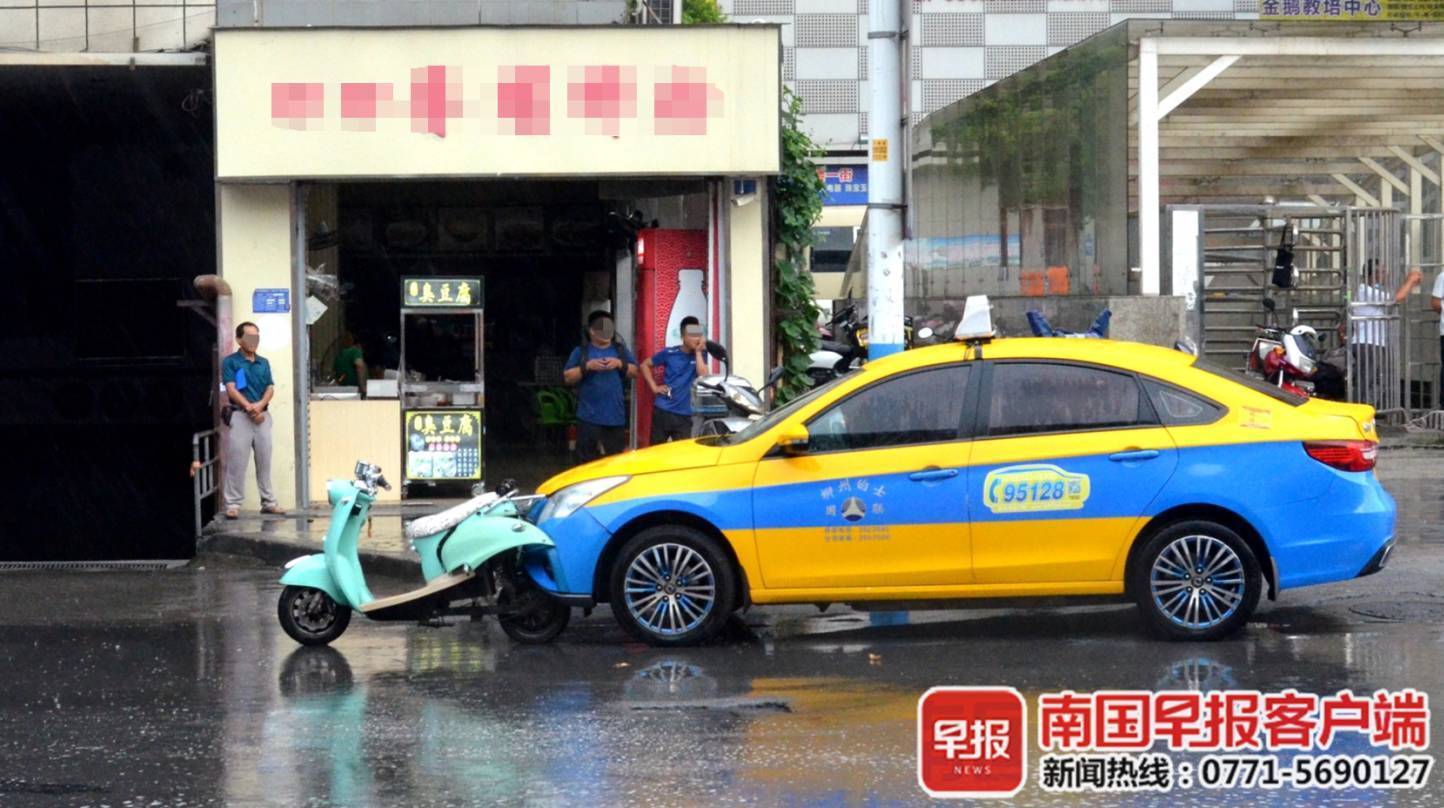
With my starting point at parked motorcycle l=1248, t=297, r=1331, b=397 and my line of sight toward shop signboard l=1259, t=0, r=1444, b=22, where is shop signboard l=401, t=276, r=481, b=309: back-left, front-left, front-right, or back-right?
back-left

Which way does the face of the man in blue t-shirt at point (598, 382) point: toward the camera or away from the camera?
toward the camera

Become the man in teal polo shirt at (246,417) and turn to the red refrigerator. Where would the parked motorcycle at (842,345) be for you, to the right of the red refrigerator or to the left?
left

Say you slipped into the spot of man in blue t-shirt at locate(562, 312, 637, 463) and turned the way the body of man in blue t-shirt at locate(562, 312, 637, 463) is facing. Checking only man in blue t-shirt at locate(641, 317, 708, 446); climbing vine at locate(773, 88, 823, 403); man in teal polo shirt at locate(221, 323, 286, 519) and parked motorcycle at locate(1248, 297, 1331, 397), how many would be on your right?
1

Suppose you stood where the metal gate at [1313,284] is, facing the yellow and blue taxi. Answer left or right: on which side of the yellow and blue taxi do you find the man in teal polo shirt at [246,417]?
right

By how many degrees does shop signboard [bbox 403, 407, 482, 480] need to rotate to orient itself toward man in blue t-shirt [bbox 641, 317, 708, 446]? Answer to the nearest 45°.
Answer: approximately 45° to its left

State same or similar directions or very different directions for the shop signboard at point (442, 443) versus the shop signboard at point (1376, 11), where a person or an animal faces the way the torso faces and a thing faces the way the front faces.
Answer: same or similar directions

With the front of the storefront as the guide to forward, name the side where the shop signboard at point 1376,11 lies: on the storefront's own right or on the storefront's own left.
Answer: on the storefront's own left

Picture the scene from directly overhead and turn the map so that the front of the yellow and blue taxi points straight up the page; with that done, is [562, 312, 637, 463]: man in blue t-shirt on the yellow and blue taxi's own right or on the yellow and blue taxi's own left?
on the yellow and blue taxi's own right

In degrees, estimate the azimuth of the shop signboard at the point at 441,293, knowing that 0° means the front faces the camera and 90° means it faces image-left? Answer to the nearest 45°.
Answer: approximately 0°

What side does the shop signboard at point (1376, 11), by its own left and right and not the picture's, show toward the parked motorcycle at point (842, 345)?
right

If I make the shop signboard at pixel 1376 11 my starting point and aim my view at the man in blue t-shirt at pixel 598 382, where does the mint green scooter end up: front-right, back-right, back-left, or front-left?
front-left

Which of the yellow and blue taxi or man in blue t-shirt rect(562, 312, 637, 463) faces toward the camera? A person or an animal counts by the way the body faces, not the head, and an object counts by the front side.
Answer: the man in blue t-shirt

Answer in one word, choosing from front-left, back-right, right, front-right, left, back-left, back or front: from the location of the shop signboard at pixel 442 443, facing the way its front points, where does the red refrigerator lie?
left

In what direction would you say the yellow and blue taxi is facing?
to the viewer's left

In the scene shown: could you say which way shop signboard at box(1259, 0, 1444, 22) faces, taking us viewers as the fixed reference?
facing the viewer
